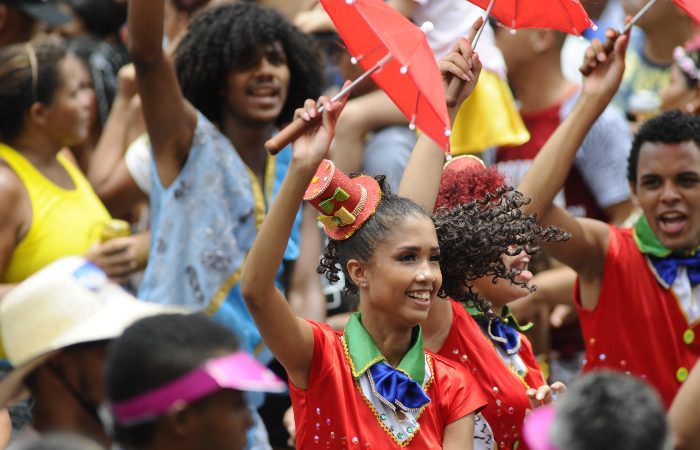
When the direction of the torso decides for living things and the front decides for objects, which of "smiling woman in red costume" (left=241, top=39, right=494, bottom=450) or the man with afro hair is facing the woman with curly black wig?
the man with afro hair

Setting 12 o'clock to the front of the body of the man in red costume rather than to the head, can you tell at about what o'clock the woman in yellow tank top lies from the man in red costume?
The woman in yellow tank top is roughly at 4 o'clock from the man in red costume.

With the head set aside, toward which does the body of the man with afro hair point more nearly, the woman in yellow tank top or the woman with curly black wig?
the woman with curly black wig

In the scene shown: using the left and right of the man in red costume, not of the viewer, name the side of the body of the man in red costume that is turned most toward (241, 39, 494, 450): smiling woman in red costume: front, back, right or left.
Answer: right

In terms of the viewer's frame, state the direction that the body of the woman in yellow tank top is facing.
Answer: to the viewer's right

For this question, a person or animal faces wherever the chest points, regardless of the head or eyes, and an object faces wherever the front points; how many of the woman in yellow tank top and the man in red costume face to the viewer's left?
0

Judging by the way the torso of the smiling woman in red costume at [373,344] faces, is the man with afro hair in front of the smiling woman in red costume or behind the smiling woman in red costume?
behind

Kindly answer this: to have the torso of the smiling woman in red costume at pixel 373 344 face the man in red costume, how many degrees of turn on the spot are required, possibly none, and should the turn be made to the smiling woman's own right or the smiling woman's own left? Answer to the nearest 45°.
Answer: approximately 90° to the smiling woman's own left

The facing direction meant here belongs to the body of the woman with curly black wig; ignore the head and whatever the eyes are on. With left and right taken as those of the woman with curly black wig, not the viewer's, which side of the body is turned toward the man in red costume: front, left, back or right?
left

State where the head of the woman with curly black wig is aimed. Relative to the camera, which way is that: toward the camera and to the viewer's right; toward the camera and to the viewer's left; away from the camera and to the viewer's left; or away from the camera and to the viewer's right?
toward the camera and to the viewer's right

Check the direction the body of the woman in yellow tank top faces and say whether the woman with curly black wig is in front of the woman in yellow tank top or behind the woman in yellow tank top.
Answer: in front
